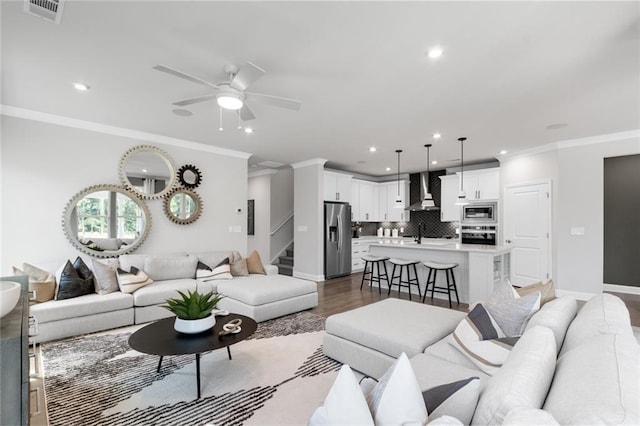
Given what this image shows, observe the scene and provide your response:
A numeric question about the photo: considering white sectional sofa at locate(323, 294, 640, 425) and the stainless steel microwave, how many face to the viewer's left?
1

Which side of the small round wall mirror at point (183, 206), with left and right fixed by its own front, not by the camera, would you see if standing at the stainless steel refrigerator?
left

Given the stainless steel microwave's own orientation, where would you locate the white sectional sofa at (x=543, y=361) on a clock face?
The white sectional sofa is roughly at 12 o'clock from the stainless steel microwave.

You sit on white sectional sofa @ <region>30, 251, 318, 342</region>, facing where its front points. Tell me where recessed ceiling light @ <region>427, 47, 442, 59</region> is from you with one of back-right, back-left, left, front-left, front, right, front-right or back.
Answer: front-left

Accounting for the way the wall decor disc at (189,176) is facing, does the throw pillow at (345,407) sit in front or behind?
in front

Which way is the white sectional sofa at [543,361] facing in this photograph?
to the viewer's left

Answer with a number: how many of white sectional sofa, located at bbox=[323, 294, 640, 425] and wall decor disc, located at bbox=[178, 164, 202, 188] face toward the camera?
1

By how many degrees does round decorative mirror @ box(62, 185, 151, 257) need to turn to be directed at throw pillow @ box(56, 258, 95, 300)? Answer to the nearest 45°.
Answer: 0° — it already faces it

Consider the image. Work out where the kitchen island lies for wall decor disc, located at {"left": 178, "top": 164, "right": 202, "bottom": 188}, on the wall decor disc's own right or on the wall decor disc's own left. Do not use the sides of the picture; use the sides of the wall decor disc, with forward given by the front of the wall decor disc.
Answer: on the wall decor disc's own left
